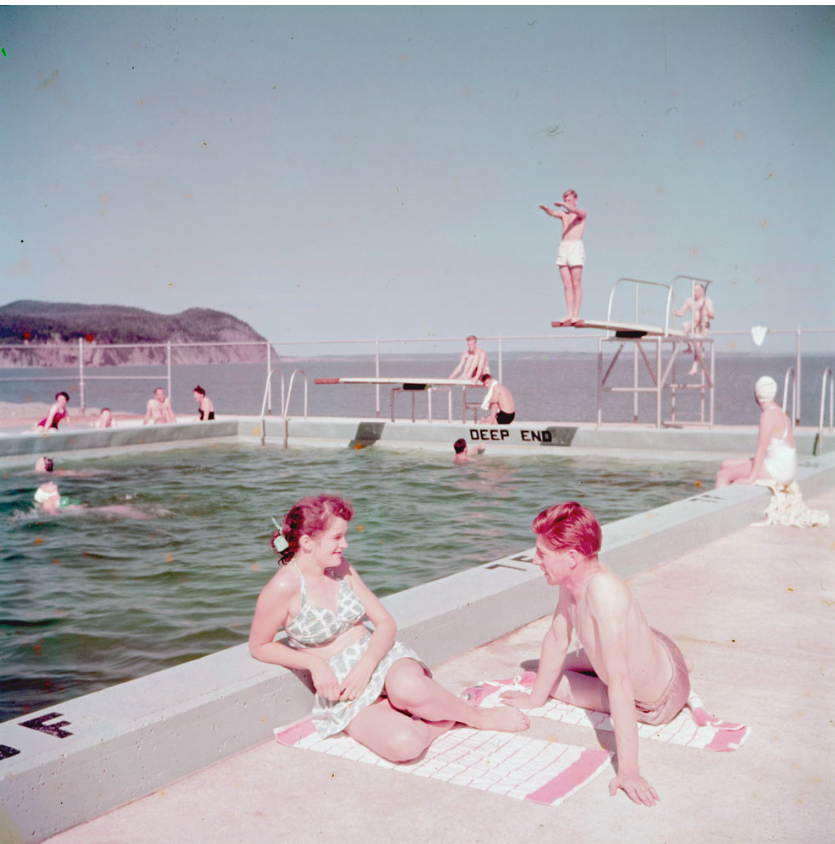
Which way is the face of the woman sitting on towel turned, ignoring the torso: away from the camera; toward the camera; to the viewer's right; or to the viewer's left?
to the viewer's right

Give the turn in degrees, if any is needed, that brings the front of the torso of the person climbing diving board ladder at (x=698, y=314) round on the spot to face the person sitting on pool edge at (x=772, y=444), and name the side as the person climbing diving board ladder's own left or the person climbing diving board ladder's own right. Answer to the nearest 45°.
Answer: approximately 45° to the person climbing diving board ladder's own left

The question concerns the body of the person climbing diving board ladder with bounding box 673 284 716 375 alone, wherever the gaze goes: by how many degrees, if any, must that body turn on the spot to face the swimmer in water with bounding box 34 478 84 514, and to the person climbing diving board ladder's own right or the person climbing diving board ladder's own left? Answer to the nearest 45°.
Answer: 0° — they already face them

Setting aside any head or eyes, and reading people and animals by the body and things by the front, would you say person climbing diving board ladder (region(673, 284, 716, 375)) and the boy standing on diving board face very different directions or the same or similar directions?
same or similar directions

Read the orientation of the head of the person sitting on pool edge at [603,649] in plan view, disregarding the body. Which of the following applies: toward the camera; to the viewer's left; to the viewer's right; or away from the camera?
to the viewer's left

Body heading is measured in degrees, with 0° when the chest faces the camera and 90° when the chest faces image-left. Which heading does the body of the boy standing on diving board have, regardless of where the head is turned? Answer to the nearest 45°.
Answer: approximately 45°

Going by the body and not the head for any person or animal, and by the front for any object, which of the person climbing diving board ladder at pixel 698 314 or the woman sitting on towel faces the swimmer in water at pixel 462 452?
the person climbing diving board ladder

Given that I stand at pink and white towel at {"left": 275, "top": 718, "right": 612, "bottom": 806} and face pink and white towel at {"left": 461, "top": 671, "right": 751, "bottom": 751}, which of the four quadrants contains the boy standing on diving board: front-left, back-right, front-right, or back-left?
front-left

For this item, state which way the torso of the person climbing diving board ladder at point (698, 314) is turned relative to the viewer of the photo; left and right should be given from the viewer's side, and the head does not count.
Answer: facing the viewer and to the left of the viewer

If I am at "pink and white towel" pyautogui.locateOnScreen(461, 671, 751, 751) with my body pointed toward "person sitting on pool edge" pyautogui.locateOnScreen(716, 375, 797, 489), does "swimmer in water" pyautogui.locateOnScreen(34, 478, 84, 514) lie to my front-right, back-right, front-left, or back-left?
front-left

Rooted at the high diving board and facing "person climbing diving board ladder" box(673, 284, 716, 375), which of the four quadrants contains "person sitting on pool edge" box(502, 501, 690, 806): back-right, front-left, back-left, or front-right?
back-right

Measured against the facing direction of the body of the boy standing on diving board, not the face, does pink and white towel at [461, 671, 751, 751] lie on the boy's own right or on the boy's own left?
on the boy's own left

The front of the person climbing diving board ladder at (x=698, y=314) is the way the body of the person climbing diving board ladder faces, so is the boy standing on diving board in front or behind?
in front
